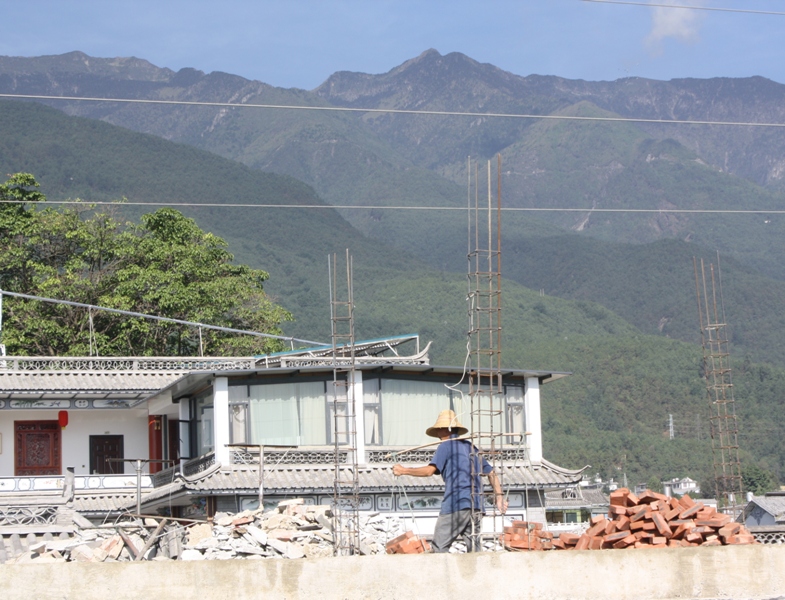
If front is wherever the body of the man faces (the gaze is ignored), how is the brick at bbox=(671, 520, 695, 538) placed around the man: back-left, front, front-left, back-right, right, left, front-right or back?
back-right

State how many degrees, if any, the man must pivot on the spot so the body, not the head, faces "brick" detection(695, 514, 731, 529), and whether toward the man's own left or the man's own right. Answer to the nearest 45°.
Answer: approximately 135° to the man's own right

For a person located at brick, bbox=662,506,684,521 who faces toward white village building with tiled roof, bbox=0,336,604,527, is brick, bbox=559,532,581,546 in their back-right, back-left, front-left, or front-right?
front-left

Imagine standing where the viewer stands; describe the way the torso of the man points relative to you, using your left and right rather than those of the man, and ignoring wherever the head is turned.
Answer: facing away from the viewer and to the left of the viewer

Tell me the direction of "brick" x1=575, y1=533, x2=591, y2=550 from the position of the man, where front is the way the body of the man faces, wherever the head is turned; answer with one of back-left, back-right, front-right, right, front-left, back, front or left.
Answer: back-right

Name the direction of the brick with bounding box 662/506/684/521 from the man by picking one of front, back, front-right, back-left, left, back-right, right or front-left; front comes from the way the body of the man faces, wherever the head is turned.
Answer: back-right

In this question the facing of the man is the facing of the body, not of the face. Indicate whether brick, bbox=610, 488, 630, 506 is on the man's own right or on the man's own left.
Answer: on the man's own right

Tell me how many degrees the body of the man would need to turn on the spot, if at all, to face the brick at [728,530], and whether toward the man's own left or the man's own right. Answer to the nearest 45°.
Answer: approximately 135° to the man's own right

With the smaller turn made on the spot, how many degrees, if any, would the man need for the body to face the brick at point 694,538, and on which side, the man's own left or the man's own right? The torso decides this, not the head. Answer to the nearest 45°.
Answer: approximately 135° to the man's own right

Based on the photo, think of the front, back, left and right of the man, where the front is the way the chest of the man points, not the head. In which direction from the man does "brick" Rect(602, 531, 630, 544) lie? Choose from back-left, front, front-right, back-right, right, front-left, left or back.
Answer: back-right

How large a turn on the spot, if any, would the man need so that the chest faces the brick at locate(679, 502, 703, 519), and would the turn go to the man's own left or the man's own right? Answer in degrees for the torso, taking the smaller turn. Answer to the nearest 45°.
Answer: approximately 135° to the man's own right
